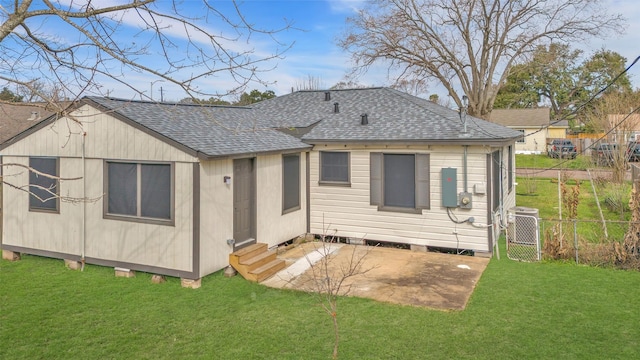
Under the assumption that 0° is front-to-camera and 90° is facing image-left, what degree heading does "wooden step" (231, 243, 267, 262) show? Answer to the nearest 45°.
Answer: approximately 315°

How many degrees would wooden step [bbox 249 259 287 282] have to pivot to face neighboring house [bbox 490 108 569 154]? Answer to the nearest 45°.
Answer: approximately 90° to its left

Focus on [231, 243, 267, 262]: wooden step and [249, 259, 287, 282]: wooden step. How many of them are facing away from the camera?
0

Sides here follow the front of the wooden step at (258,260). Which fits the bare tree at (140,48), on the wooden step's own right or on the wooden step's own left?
on the wooden step's own right

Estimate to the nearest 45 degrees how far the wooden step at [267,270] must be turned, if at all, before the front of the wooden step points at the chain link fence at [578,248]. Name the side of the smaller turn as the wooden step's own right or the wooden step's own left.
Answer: approximately 45° to the wooden step's own left

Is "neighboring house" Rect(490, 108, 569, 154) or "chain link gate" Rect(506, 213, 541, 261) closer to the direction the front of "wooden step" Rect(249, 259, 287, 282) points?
the chain link gate

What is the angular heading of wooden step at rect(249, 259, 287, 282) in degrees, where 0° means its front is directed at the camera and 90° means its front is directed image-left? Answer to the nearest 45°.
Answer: approximately 315°

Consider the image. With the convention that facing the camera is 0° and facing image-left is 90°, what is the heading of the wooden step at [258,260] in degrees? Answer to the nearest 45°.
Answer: approximately 315°

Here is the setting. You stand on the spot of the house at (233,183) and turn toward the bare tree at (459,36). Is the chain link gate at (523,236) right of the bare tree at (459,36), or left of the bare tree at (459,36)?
right

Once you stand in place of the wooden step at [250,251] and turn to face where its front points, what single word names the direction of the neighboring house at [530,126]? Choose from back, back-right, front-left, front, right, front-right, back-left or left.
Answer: left
